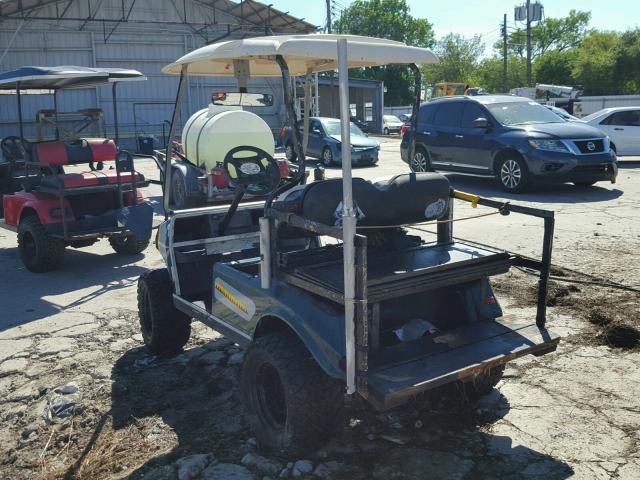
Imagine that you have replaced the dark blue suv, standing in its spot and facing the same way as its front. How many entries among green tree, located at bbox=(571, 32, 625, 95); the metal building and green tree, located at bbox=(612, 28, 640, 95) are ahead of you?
0

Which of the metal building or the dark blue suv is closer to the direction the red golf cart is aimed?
the metal building

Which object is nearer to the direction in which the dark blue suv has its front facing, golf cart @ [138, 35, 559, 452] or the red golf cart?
the golf cart

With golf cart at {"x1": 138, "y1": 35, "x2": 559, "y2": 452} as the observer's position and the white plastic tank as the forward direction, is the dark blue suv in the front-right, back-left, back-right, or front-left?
front-right

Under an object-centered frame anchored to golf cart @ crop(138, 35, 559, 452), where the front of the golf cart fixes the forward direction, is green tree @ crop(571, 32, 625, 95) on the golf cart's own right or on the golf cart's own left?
on the golf cart's own right

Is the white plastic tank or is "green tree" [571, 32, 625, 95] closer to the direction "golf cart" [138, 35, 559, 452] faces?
the white plastic tank

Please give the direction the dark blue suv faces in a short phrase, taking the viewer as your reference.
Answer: facing the viewer and to the right of the viewer

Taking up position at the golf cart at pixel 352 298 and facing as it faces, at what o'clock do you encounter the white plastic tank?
The white plastic tank is roughly at 1 o'clock from the golf cart.

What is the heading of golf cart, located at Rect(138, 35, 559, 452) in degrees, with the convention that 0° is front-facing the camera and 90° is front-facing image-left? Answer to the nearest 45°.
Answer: approximately 135°

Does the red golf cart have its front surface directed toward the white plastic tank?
no

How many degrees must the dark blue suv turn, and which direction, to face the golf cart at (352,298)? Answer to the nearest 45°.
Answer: approximately 45° to its right

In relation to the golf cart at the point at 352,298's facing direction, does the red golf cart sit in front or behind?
in front

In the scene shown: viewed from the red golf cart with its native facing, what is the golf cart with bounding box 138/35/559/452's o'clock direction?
The golf cart is roughly at 7 o'clock from the red golf cart.

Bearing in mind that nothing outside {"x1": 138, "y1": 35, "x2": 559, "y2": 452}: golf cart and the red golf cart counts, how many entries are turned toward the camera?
0

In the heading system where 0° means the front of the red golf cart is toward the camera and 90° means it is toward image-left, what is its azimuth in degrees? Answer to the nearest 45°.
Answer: approximately 135°

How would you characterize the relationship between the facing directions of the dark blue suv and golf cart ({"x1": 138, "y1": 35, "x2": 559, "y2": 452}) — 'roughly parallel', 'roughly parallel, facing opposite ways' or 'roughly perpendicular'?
roughly parallel, facing opposite ways
